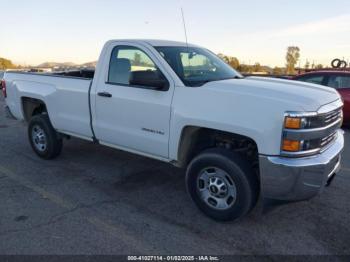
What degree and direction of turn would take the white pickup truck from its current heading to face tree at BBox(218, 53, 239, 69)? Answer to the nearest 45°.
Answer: approximately 135° to its left

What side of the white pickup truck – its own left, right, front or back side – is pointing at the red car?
left

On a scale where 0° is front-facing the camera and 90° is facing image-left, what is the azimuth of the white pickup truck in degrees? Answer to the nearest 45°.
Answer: approximately 315°
